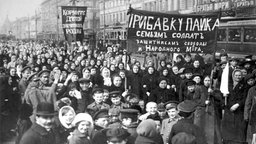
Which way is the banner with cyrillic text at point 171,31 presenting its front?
toward the camera

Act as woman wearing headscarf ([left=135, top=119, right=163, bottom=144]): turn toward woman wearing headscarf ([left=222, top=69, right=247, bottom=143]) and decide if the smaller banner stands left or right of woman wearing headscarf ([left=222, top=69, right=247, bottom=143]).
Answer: left

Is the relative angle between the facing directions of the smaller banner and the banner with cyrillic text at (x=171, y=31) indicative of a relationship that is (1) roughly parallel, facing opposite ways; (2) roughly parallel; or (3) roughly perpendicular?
roughly parallel

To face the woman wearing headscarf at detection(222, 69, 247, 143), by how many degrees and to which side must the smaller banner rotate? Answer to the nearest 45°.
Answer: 0° — it already faces them

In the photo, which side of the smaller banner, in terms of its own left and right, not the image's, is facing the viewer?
front

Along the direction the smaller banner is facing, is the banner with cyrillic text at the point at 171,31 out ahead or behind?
ahead

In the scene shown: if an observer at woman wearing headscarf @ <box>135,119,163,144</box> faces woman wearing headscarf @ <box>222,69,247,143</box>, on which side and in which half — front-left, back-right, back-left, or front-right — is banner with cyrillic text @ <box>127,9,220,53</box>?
front-left
